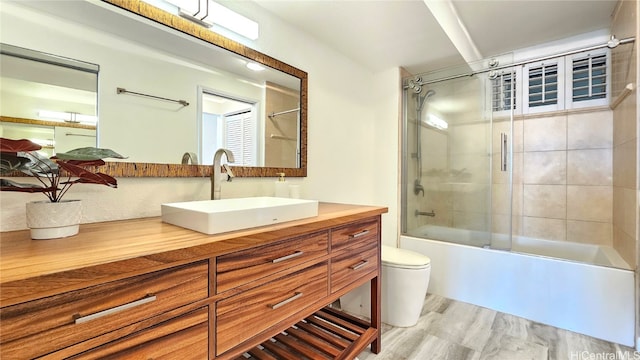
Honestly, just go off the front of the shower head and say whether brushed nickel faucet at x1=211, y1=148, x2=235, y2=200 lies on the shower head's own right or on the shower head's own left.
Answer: on the shower head's own right

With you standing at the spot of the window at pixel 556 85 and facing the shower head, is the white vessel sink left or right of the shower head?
left

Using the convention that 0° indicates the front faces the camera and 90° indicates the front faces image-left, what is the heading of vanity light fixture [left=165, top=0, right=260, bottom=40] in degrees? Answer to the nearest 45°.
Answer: approximately 315°
